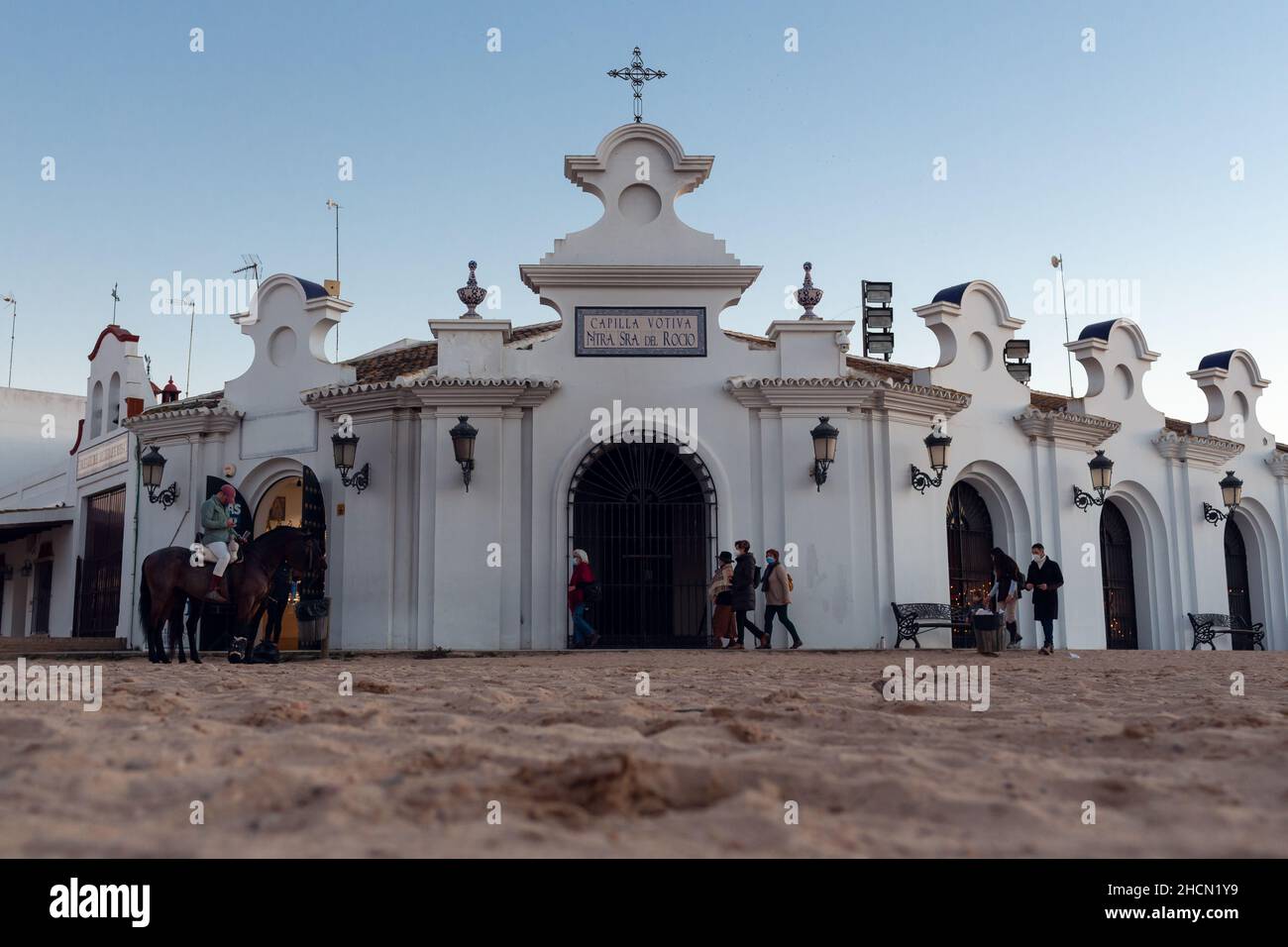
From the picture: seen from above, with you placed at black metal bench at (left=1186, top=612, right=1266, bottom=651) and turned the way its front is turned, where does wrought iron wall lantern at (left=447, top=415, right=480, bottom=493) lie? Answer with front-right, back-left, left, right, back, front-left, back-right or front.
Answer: right

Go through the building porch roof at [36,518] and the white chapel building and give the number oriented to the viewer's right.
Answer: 0

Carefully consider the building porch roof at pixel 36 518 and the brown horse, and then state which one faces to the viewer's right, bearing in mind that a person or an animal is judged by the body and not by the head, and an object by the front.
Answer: the brown horse

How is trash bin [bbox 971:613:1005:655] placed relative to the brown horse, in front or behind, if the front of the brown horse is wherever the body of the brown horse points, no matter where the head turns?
in front

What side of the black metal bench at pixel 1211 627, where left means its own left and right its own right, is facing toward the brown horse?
right

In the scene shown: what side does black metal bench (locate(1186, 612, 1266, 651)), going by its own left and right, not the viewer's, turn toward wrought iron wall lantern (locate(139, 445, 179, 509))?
right

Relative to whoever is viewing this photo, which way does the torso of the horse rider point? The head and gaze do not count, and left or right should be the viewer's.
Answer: facing to the right of the viewer

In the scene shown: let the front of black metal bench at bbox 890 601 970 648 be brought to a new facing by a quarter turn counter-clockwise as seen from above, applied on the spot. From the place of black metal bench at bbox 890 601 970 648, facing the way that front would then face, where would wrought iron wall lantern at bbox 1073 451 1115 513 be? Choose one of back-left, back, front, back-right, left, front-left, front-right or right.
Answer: front

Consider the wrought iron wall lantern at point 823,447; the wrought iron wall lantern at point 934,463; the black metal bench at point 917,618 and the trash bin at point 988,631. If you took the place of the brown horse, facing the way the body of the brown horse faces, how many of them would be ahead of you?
4

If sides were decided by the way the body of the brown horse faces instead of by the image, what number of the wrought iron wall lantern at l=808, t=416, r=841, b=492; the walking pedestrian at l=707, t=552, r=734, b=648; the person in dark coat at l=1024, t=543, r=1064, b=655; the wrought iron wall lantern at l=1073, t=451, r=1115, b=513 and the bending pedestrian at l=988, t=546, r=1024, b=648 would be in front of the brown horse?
5

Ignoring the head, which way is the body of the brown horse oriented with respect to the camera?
to the viewer's right

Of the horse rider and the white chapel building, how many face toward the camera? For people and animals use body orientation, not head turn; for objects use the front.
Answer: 1

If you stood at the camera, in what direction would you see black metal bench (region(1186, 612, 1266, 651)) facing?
facing the viewer and to the right of the viewer
